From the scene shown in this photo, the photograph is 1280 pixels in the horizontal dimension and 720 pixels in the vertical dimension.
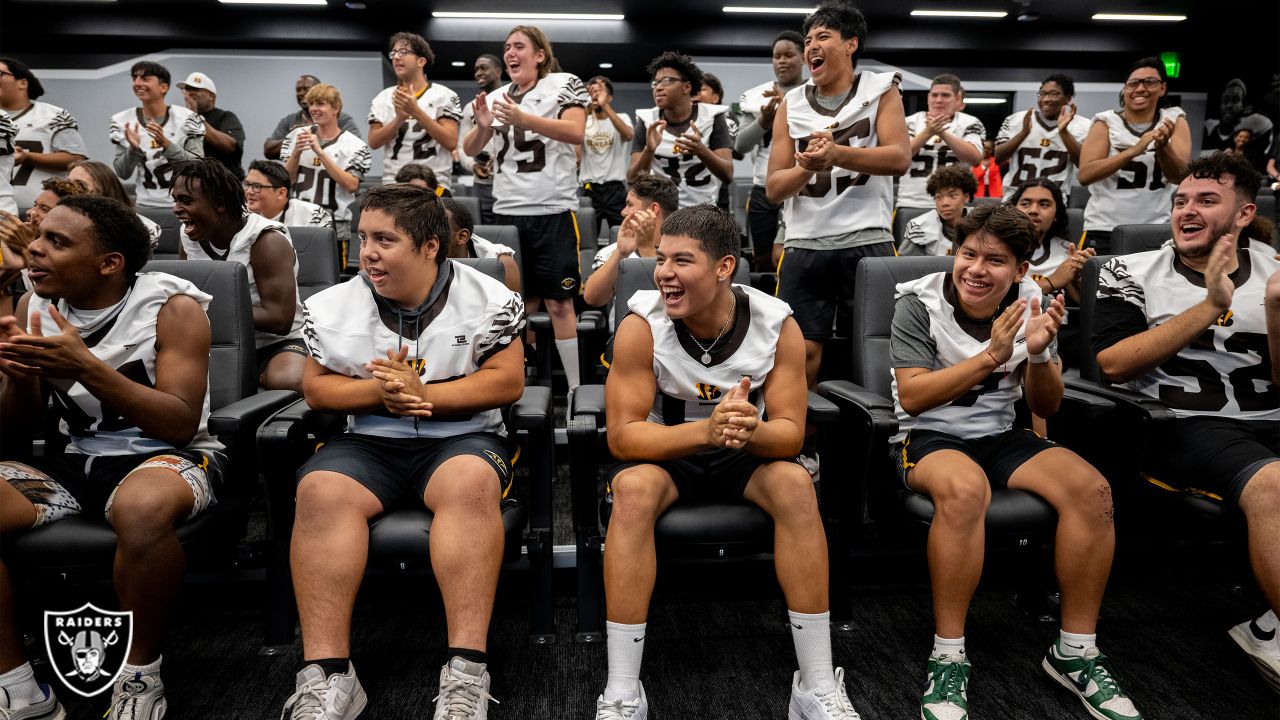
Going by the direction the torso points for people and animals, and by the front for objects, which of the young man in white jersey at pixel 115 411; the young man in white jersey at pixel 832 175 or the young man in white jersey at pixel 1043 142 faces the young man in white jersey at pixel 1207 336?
the young man in white jersey at pixel 1043 142

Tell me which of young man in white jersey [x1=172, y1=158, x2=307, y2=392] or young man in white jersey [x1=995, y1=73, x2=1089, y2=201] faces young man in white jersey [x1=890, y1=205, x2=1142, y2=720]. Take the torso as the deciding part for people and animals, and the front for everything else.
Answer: young man in white jersey [x1=995, y1=73, x2=1089, y2=201]

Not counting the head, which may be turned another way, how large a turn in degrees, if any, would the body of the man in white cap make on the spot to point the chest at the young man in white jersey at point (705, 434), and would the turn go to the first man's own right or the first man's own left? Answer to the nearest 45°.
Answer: approximately 45° to the first man's own left

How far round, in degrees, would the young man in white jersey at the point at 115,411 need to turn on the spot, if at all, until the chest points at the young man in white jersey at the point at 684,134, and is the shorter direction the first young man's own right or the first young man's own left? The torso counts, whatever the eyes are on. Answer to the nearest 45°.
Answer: approximately 180°
